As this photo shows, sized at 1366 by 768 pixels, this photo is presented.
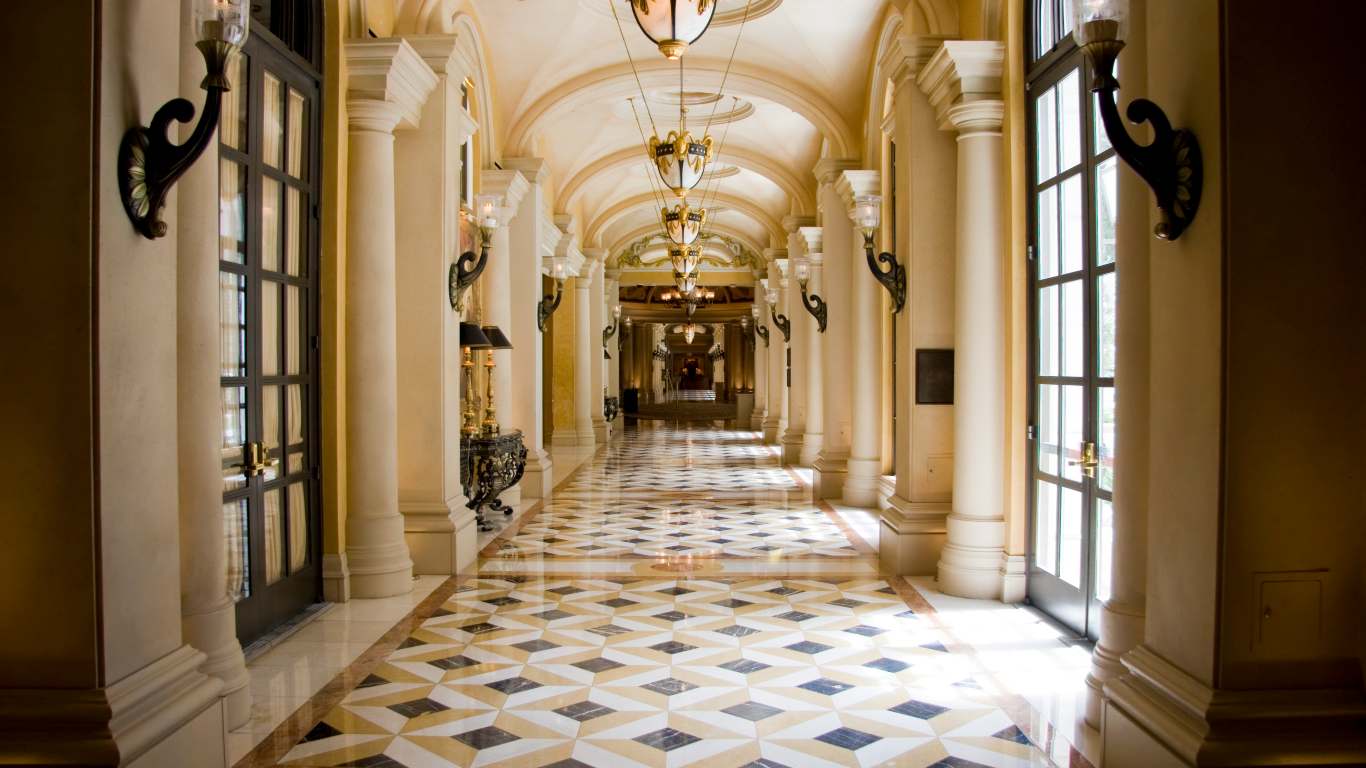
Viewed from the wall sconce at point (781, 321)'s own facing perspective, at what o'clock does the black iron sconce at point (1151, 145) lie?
The black iron sconce is roughly at 9 o'clock from the wall sconce.

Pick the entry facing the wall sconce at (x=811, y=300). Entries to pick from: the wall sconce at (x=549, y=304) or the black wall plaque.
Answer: the wall sconce at (x=549, y=304)

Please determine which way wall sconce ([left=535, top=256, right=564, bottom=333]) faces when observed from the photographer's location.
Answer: facing to the right of the viewer

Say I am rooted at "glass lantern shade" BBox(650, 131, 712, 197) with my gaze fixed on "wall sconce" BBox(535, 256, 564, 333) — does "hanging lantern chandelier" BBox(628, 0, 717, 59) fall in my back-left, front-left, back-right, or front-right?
back-left

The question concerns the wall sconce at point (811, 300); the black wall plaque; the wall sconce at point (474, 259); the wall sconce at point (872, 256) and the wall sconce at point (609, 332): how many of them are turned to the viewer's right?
2

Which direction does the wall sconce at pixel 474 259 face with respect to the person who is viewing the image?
facing to the right of the viewer

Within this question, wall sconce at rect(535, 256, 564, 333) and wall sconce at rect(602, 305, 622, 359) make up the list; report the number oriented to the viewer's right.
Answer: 2

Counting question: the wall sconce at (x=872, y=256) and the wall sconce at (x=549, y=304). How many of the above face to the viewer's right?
1

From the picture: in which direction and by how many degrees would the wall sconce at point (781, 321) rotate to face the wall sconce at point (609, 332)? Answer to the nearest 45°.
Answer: approximately 45° to its right

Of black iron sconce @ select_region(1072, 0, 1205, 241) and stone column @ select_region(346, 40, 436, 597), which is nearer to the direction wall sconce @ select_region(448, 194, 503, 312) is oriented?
the black iron sconce

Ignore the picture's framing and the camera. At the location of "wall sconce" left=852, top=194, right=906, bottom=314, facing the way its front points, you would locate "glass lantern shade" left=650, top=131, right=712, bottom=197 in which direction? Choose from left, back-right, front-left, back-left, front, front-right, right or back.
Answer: front-right
